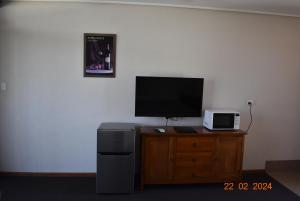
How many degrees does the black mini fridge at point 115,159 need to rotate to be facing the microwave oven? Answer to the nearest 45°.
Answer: approximately 90° to its left

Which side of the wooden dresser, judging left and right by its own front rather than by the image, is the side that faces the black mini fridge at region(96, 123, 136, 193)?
right

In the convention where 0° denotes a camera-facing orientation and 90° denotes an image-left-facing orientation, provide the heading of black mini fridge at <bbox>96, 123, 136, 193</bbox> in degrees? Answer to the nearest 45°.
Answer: approximately 0°

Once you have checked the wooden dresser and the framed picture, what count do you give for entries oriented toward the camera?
2

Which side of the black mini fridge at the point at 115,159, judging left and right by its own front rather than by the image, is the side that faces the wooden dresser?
left

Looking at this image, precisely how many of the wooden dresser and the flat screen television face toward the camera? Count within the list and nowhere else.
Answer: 2

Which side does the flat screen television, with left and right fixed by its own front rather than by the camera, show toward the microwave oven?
left

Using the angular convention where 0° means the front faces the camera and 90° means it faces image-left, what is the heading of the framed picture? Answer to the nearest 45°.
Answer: approximately 0°
